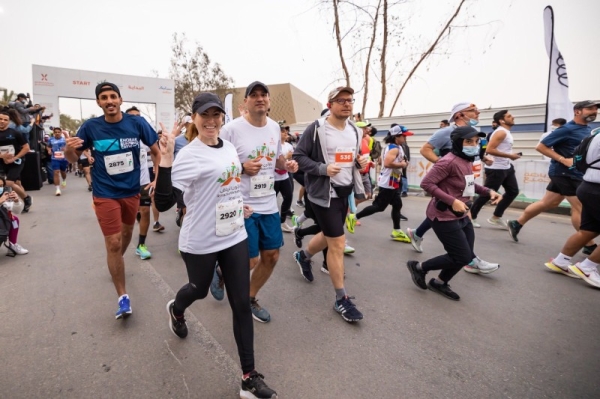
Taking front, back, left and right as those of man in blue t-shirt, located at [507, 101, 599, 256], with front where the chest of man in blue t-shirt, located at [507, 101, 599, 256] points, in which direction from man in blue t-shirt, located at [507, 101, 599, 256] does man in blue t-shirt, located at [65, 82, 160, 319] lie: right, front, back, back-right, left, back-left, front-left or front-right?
back-right

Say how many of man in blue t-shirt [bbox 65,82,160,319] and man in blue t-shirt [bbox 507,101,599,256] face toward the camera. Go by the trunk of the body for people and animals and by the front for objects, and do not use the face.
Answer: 1

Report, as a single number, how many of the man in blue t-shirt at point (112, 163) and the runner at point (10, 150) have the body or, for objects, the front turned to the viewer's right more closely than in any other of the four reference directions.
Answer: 0

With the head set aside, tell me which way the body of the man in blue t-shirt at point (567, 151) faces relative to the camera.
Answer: to the viewer's right

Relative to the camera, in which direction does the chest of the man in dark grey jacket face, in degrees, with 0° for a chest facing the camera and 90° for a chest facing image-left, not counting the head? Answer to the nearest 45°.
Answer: approximately 315°

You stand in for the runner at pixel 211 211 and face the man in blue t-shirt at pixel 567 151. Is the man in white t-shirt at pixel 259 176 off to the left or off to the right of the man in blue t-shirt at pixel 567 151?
left

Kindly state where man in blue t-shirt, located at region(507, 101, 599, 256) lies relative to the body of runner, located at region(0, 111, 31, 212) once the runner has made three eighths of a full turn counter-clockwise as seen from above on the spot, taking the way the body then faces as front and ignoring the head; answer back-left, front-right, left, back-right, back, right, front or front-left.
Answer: front-right

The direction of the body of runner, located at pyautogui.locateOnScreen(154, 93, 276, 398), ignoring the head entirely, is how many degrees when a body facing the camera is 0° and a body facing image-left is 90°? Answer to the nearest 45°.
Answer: approximately 315°
